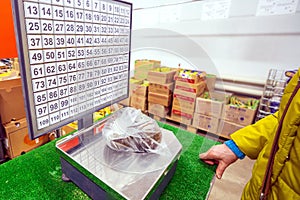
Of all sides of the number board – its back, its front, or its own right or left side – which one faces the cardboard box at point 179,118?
left

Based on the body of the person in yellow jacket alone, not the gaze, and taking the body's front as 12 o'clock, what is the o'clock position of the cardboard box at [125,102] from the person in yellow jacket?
The cardboard box is roughly at 2 o'clock from the person in yellow jacket.

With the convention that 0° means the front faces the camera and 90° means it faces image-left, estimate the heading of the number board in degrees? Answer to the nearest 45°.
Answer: approximately 315°

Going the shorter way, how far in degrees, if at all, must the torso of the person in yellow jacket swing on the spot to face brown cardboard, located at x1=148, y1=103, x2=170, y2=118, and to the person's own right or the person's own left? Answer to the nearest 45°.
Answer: approximately 90° to the person's own right

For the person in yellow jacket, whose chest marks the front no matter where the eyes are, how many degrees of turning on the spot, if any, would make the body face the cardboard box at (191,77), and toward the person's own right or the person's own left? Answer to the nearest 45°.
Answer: approximately 90° to the person's own right

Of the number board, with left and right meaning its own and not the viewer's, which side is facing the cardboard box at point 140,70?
left

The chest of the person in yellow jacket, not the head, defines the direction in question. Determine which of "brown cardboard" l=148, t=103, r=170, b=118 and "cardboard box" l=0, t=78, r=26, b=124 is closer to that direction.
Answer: the cardboard box
